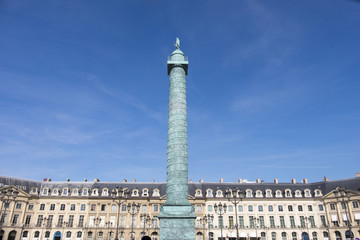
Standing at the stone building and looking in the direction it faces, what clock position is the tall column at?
The tall column is roughly at 12 o'clock from the stone building.

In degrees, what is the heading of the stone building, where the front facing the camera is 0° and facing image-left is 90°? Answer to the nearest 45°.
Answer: approximately 0°
